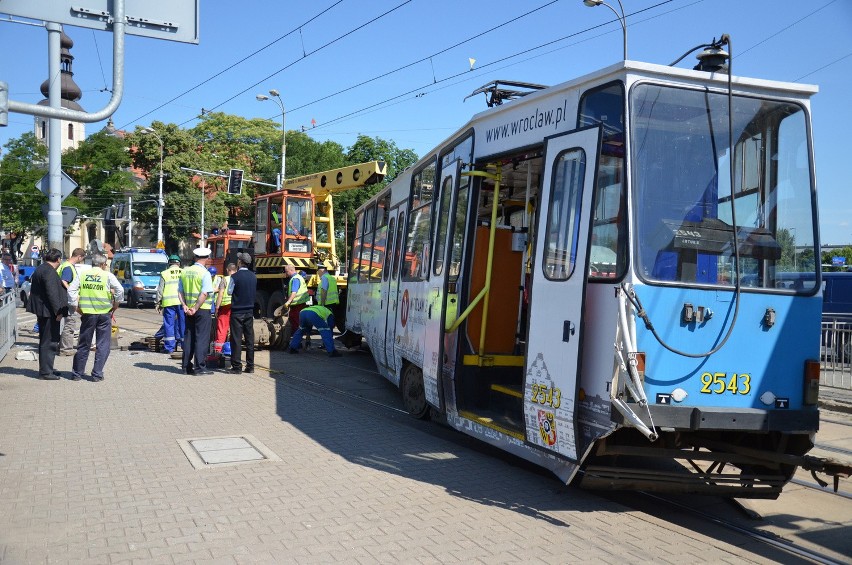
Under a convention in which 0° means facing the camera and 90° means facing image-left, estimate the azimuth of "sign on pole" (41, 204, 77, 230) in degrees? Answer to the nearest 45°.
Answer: approximately 180°

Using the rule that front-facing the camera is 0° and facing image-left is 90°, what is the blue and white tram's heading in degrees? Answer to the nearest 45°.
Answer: approximately 315°

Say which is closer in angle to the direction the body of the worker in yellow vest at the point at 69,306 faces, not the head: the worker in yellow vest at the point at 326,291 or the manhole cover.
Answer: the worker in yellow vest

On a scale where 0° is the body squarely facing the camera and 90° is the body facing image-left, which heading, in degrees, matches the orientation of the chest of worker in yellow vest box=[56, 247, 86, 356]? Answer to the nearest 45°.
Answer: approximately 270°
